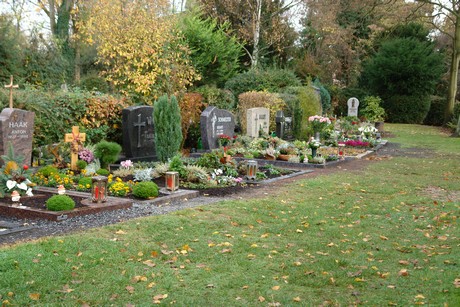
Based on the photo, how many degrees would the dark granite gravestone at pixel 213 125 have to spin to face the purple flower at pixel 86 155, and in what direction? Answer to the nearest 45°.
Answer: approximately 90° to its right

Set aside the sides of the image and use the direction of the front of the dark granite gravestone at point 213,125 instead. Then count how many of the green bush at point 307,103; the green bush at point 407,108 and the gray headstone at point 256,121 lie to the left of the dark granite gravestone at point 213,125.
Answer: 3

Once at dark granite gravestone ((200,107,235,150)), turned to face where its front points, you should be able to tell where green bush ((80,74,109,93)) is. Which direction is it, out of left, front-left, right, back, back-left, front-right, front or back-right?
back

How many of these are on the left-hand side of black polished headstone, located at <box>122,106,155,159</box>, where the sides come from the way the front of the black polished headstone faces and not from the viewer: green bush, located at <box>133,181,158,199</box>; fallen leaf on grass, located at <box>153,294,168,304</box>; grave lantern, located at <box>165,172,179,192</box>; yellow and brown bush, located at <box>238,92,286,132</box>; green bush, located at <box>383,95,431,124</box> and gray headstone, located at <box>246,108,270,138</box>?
3

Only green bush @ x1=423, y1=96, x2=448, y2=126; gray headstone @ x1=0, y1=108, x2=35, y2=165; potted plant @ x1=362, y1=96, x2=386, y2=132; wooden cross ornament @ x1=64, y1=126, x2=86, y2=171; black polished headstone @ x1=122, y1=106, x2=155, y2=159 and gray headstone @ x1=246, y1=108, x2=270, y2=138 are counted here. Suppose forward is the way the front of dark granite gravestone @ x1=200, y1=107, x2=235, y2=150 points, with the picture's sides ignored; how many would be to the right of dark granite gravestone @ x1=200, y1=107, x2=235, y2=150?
3

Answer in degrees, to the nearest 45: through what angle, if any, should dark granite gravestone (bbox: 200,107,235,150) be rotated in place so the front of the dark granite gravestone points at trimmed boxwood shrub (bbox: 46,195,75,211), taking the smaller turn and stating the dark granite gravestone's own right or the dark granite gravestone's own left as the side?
approximately 45° to the dark granite gravestone's own right

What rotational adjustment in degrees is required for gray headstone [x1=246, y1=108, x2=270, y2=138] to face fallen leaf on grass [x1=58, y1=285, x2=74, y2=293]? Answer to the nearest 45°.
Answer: approximately 45° to its right

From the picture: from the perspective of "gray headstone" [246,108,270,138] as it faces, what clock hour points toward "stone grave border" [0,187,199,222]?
The stone grave border is roughly at 2 o'clock from the gray headstone.

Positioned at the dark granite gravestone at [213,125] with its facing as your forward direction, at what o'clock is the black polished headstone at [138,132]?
The black polished headstone is roughly at 3 o'clock from the dark granite gravestone.

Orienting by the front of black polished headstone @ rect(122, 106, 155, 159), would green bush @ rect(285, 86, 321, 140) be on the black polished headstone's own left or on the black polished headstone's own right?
on the black polished headstone's own left
